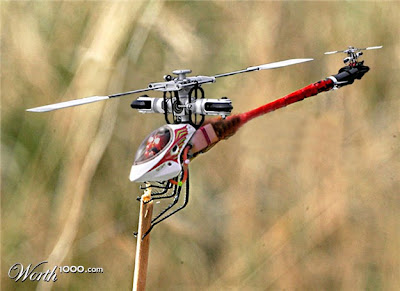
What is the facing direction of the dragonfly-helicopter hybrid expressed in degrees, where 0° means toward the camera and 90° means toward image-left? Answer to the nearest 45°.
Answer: approximately 45°
